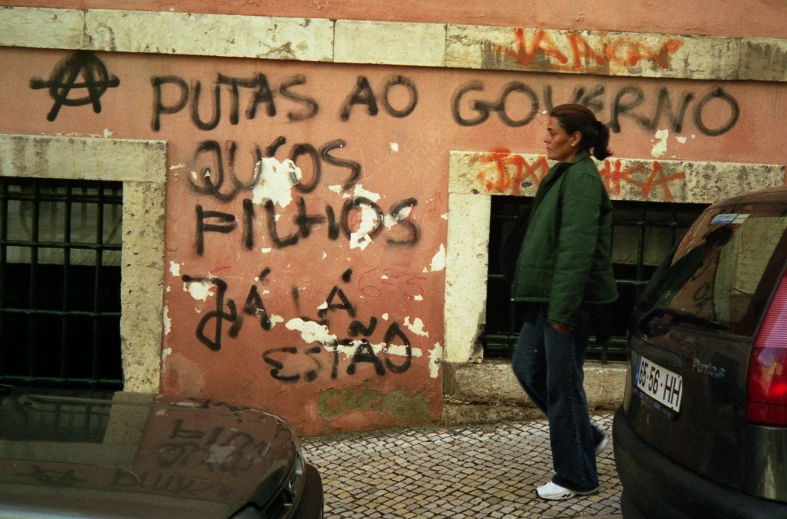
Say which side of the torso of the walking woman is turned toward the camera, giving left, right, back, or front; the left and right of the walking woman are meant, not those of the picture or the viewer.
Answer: left

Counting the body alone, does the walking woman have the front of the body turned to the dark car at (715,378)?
no

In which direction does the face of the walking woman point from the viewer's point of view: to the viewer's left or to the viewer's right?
to the viewer's left

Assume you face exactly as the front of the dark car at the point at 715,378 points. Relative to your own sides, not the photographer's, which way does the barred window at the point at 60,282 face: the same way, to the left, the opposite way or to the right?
to the right

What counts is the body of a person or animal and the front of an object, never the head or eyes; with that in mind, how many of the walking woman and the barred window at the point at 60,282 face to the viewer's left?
1

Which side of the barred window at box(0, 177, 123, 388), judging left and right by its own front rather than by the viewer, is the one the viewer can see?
front

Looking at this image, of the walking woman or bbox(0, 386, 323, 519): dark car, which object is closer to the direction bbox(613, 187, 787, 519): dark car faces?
the walking woman

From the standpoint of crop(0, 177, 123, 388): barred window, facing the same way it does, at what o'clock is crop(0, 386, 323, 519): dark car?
The dark car is roughly at 12 o'clock from the barred window.

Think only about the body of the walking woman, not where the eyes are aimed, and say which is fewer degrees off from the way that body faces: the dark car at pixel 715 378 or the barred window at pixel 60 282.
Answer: the barred window

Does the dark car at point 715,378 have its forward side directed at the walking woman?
no

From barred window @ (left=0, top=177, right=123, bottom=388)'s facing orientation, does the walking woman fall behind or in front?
in front

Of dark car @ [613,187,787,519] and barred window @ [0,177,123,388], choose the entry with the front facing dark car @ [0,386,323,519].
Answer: the barred window

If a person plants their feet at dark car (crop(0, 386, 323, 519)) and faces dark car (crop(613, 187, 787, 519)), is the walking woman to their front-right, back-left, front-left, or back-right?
front-left

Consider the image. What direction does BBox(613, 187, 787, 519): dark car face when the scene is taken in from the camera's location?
facing away from the viewer and to the right of the viewer

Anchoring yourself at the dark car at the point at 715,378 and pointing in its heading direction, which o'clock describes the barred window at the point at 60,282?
The barred window is roughly at 8 o'clock from the dark car.

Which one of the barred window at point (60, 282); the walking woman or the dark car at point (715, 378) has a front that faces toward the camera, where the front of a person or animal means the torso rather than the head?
the barred window

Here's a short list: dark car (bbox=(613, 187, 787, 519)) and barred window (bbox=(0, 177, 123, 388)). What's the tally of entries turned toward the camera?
1

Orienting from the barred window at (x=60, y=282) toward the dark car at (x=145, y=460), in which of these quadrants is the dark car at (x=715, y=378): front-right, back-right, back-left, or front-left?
front-left

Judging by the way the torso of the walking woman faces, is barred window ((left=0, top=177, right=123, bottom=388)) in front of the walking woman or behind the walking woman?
in front
